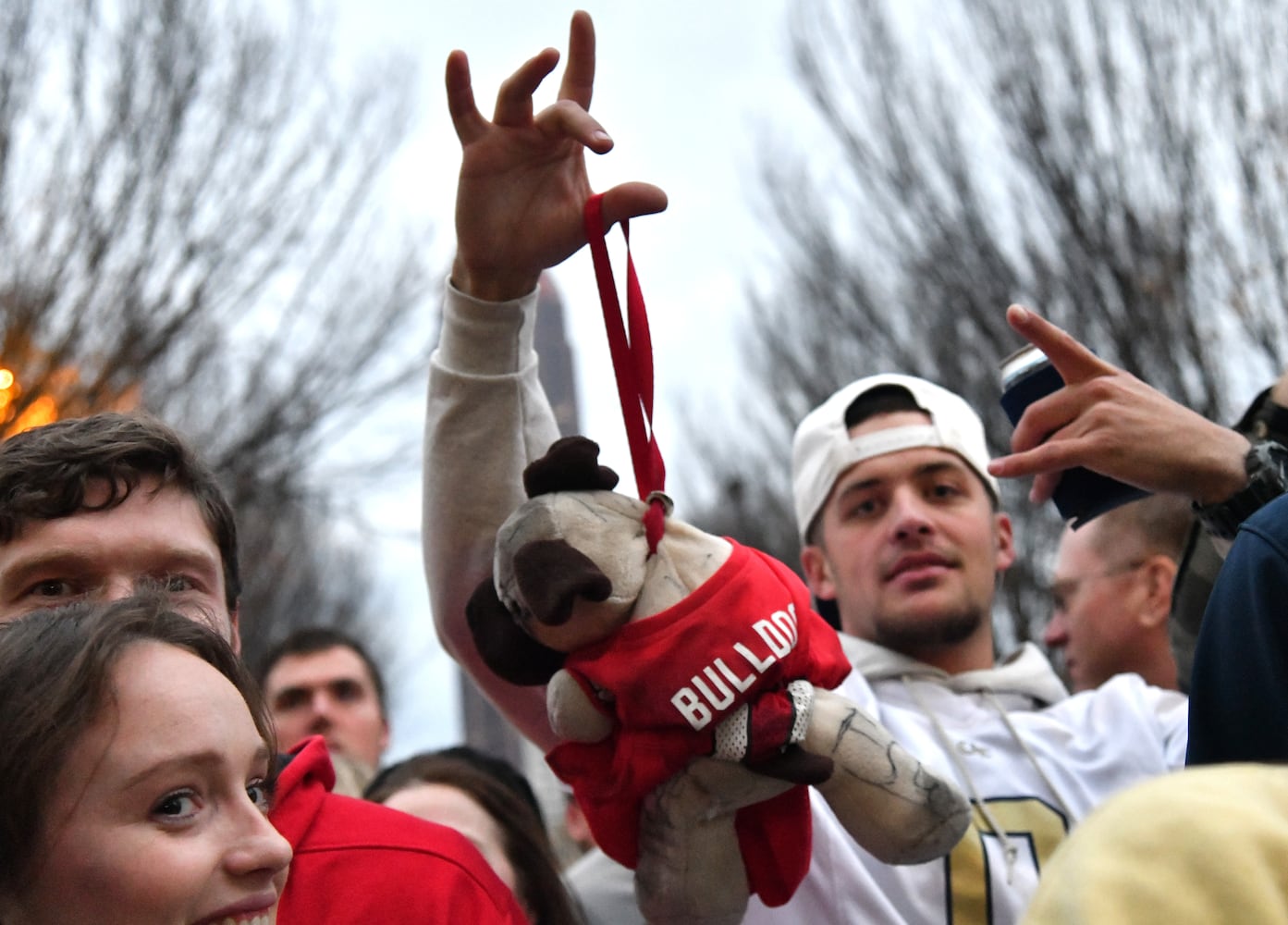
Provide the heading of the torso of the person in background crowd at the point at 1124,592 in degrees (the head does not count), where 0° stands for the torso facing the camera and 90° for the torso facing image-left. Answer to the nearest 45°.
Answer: approximately 90°

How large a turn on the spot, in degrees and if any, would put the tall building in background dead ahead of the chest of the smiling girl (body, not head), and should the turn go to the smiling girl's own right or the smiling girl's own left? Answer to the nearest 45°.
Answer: approximately 135° to the smiling girl's own left

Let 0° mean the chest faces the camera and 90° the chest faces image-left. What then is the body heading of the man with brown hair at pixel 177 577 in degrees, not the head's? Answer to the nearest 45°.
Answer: approximately 0°

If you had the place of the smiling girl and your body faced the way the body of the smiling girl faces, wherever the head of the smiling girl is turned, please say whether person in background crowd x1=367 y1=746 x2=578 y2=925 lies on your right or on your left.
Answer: on your left

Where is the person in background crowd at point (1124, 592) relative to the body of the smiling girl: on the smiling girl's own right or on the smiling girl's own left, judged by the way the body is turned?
on the smiling girl's own left

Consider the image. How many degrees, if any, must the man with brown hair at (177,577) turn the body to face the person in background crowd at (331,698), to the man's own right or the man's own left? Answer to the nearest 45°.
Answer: approximately 180°

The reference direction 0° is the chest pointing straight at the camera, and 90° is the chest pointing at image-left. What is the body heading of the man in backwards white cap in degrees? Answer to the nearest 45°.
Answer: approximately 0°
